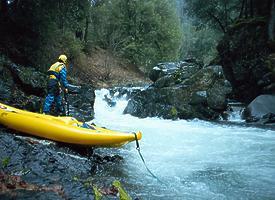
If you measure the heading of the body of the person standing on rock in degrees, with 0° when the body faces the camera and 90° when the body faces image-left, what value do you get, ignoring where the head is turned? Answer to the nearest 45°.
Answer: approximately 225°

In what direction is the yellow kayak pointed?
to the viewer's right

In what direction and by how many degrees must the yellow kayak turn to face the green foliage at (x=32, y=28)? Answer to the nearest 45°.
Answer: approximately 90° to its left

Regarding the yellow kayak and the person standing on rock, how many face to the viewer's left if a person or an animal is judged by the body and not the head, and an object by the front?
0

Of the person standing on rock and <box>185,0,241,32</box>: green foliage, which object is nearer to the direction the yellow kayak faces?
the green foliage

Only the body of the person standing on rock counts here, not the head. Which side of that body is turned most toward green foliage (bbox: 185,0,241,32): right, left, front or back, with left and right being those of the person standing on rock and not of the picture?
front

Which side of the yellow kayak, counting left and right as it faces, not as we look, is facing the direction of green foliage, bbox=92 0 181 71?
left

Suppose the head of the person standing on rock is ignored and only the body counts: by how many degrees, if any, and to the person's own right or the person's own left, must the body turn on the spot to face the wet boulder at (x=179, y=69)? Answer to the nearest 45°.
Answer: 0° — they already face it

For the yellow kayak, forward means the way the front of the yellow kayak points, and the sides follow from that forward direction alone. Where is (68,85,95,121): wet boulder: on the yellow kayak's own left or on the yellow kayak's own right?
on the yellow kayak's own left

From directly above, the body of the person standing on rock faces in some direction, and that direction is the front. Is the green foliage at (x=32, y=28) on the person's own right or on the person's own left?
on the person's own left
